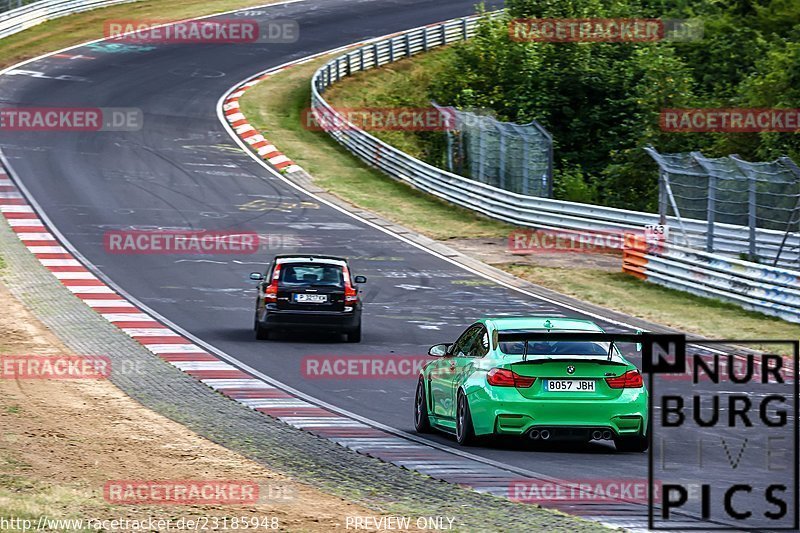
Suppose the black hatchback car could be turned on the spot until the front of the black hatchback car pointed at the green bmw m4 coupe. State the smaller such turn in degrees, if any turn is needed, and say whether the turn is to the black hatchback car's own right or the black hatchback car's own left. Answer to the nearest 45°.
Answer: approximately 180°

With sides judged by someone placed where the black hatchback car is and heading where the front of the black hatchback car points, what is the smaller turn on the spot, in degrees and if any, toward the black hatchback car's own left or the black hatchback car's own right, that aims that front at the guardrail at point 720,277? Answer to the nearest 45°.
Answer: approximately 45° to the black hatchback car's own right

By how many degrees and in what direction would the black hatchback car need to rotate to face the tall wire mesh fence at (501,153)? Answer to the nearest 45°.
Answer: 0° — it already faces it

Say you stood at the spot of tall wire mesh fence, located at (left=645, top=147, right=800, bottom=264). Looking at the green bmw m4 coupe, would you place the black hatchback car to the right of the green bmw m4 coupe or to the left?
right

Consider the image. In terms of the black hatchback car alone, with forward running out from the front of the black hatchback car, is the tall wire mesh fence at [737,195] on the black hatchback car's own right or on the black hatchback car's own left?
on the black hatchback car's own right

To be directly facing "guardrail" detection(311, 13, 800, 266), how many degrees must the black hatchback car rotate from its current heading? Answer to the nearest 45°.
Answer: approximately 45° to its right

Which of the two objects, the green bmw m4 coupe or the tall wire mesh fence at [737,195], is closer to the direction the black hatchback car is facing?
the tall wire mesh fence

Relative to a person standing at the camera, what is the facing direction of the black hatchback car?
facing away from the viewer

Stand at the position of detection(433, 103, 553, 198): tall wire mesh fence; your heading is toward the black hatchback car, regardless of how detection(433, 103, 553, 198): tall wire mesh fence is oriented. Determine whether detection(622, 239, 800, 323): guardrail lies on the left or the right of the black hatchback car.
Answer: left
